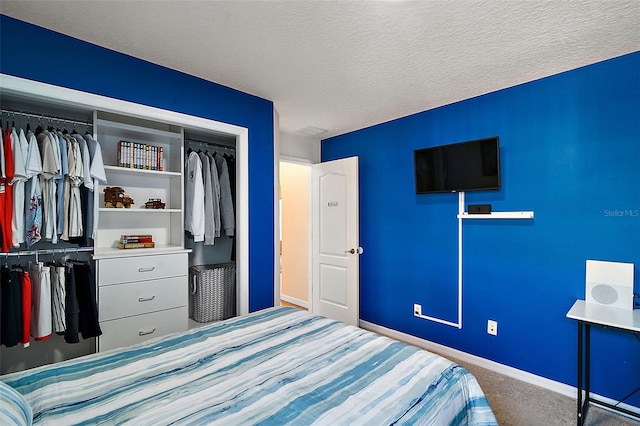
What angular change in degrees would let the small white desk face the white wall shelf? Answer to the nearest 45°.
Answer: approximately 90° to its right

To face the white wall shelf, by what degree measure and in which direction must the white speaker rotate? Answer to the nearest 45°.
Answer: approximately 45° to its right

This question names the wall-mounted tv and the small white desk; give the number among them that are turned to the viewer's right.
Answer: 0

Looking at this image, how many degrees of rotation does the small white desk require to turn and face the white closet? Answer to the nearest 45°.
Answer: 0° — it already faces it

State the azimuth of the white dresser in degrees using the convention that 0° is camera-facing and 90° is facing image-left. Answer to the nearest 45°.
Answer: approximately 315°

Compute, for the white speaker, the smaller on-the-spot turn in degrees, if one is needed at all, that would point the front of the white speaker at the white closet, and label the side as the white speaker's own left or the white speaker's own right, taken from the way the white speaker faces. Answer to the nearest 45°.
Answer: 0° — it already faces it

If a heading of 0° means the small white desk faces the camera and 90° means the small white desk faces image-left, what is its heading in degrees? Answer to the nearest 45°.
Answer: approximately 45°

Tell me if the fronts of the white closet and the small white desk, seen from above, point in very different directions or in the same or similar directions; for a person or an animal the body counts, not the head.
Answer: very different directions

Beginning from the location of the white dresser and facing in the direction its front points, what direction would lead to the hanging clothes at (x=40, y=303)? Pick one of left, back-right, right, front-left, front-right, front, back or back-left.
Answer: back-right

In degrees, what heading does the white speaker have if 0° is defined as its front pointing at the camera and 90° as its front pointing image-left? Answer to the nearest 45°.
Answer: approximately 45°

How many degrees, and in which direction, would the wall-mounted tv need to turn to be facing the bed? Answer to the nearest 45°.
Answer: approximately 45° to its left
